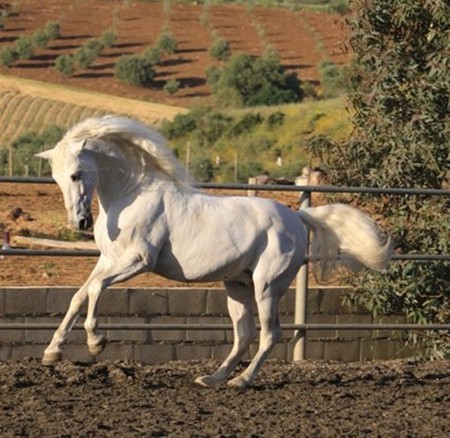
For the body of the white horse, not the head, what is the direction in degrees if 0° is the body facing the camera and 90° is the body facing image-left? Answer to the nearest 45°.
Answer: approximately 90°

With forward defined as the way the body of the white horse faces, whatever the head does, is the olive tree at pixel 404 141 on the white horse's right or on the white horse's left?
on the white horse's right

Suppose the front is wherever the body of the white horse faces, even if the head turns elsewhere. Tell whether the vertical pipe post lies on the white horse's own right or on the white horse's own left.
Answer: on the white horse's own right
